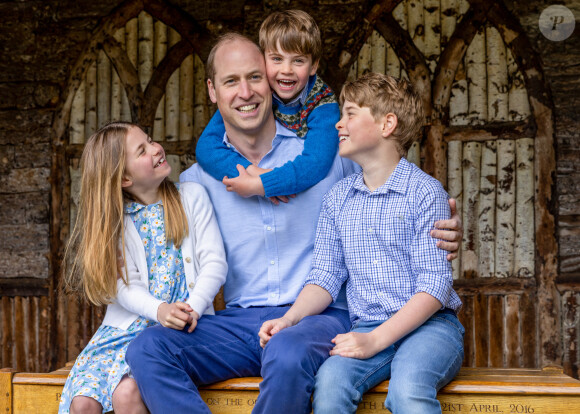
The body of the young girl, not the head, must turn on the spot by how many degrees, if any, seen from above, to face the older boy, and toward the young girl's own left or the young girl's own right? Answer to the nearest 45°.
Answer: approximately 45° to the young girl's own left

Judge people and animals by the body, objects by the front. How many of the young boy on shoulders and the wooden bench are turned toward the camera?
2

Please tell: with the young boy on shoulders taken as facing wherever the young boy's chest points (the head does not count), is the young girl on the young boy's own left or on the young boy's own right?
on the young boy's own right

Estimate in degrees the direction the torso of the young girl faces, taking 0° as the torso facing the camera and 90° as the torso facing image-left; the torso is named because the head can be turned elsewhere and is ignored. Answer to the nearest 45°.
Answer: approximately 315°

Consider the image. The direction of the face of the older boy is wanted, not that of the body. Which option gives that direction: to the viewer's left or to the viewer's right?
to the viewer's left

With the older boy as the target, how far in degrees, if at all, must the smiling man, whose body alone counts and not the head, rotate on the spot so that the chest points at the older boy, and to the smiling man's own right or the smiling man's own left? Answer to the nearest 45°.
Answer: approximately 45° to the smiling man's own left

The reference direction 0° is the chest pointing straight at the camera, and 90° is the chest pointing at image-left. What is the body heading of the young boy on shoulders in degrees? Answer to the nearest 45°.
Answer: approximately 0°

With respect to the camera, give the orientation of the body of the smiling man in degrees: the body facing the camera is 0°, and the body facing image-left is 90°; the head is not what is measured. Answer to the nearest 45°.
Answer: approximately 0°
